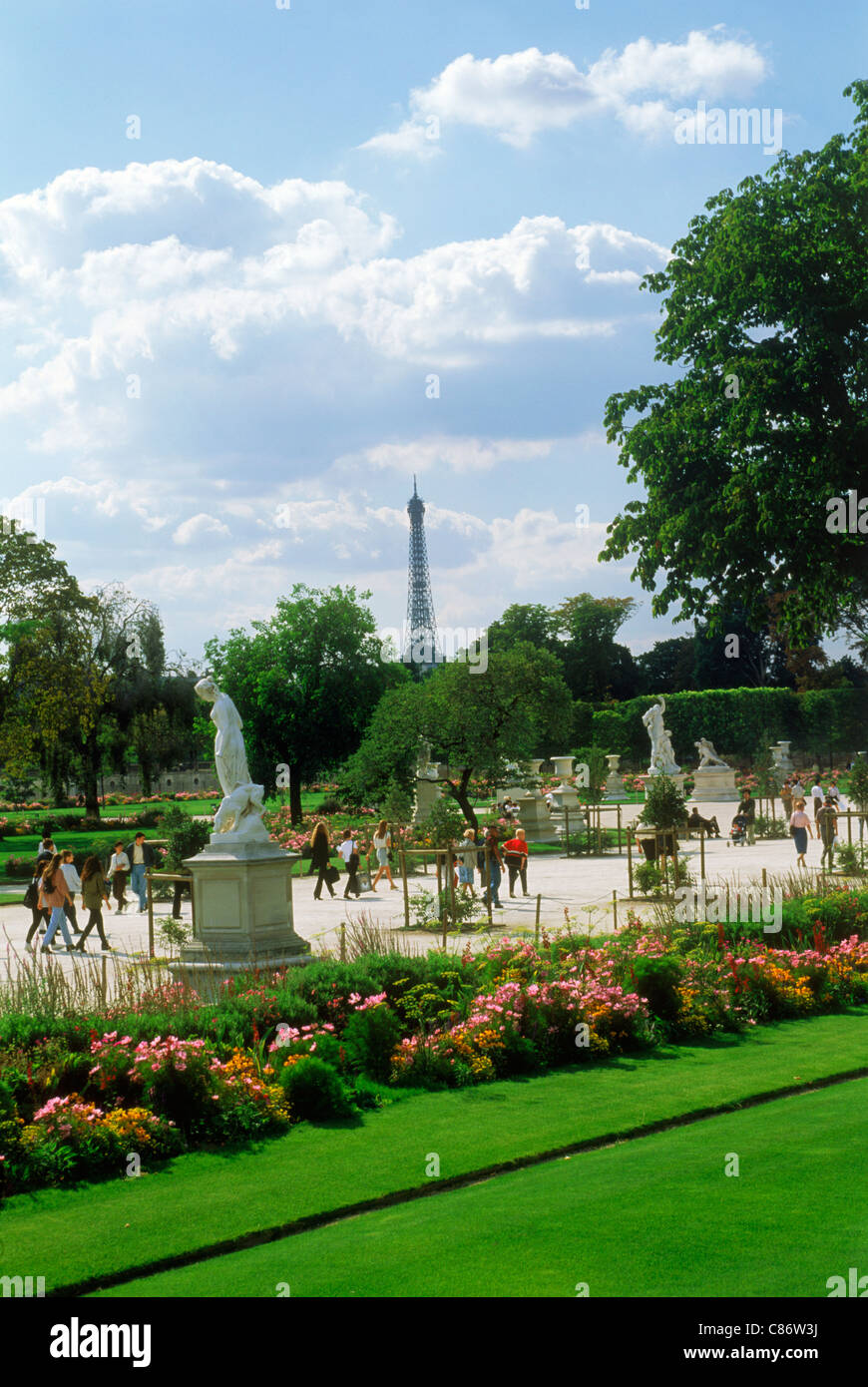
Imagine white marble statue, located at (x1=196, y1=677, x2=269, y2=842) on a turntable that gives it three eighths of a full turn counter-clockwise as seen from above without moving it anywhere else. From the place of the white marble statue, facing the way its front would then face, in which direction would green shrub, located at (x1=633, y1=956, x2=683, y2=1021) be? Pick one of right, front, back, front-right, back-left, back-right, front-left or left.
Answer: front

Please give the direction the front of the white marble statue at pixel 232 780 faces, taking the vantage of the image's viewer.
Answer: facing to the left of the viewer

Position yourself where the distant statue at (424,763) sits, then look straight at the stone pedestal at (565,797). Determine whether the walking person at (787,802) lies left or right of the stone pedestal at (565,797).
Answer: right

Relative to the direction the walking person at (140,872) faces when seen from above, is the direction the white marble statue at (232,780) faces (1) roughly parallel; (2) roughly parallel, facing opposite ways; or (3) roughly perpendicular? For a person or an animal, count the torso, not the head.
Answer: roughly perpendicular

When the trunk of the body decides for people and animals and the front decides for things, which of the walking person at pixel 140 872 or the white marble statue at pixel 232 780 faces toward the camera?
the walking person

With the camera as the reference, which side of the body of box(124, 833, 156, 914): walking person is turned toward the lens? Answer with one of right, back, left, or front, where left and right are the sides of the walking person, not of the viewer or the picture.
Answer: front

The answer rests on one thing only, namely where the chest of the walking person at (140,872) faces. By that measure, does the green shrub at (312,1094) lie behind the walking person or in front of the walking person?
in front

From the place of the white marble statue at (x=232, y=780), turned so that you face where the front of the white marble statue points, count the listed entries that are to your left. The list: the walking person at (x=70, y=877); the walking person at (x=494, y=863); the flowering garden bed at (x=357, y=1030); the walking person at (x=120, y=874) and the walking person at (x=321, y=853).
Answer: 1
